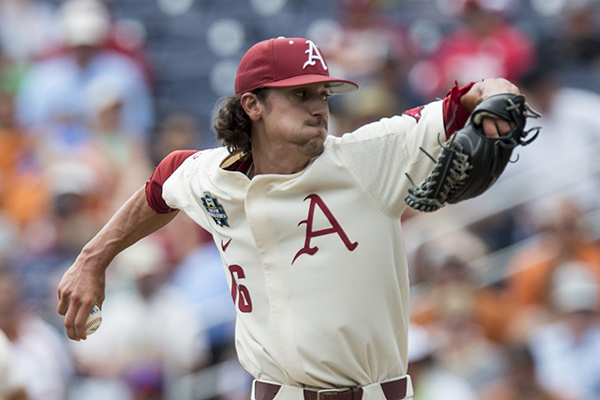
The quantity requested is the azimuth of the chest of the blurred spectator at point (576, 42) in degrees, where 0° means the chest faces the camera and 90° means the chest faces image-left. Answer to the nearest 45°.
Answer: approximately 0°

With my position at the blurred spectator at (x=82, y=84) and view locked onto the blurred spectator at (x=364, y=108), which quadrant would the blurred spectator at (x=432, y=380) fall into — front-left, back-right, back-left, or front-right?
front-right

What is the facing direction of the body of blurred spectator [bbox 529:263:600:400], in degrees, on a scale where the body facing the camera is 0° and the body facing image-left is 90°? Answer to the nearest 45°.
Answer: approximately 0°

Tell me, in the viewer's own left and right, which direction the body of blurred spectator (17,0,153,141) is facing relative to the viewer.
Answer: facing the viewer

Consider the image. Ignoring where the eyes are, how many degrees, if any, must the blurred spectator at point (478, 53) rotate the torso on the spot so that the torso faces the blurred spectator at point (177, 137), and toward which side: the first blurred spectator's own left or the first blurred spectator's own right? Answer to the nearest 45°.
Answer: approximately 90° to the first blurred spectator's own right

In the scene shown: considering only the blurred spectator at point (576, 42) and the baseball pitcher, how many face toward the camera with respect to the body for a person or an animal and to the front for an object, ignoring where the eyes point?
2

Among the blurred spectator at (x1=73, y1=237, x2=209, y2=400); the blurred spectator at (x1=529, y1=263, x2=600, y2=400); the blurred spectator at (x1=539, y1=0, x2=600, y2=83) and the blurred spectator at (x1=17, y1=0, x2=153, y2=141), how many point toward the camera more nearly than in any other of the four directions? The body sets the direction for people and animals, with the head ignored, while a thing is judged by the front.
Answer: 4

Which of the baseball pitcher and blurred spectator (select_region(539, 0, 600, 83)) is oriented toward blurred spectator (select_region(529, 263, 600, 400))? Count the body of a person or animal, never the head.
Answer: blurred spectator (select_region(539, 0, 600, 83))

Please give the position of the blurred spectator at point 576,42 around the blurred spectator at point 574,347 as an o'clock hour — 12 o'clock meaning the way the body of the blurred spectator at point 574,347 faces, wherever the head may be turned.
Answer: the blurred spectator at point 576,42 is roughly at 6 o'clock from the blurred spectator at point 574,347.

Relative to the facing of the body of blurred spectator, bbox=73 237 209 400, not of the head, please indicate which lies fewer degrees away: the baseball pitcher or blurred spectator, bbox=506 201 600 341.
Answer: the baseball pitcher

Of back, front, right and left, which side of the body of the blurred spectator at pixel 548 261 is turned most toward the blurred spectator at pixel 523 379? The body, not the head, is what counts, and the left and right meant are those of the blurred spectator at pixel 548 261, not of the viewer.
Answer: front

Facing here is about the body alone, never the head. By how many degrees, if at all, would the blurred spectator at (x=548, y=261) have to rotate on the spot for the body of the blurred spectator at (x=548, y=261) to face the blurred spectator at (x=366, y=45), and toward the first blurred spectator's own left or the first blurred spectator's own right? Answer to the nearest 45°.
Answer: approximately 135° to the first blurred spectator's own right

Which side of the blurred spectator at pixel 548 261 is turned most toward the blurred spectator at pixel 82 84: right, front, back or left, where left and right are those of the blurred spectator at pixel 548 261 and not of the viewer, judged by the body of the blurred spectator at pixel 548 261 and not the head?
right

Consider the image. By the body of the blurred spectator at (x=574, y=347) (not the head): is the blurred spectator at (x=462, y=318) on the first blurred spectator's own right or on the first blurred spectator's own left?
on the first blurred spectator's own right

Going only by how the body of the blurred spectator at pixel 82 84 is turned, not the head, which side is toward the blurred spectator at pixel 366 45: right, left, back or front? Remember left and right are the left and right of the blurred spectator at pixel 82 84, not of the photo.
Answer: left

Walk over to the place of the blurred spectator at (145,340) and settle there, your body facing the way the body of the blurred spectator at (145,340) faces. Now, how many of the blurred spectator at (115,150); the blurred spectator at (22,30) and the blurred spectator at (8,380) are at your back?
2

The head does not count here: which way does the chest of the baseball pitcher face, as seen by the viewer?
toward the camera

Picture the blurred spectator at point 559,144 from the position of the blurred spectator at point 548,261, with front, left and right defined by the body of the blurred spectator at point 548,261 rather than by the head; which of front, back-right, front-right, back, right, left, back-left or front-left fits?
back

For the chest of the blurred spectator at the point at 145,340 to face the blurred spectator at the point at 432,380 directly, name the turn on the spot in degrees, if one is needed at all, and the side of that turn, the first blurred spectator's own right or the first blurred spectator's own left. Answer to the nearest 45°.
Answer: approximately 45° to the first blurred spectator's own left
